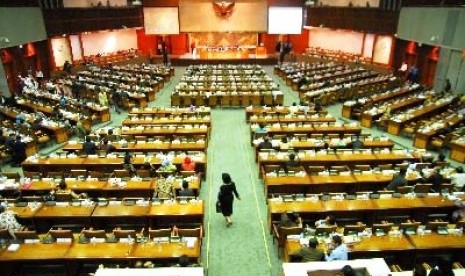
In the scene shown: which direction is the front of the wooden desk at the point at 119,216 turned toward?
toward the camera

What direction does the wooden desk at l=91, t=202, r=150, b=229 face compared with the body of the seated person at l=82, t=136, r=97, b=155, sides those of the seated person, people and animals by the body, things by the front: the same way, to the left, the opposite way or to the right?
the opposite way

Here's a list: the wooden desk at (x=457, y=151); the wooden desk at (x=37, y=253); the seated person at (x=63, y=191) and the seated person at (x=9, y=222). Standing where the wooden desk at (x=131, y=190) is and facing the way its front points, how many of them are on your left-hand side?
1

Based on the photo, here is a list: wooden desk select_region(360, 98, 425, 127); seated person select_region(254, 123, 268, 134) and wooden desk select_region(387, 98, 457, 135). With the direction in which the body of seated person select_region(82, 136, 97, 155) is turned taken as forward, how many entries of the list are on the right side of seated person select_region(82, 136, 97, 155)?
3

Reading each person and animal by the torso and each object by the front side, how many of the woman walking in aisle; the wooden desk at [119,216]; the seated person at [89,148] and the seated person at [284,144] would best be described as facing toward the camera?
1

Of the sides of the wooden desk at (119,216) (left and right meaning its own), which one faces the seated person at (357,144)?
left

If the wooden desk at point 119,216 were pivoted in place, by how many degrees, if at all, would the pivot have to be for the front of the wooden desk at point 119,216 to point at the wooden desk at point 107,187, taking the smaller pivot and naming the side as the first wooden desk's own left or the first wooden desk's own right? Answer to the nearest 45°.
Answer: approximately 180°

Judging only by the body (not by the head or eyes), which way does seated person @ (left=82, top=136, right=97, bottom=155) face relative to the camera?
away from the camera

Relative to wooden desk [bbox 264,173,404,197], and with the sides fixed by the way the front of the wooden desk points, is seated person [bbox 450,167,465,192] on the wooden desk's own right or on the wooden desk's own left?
on the wooden desk's own left

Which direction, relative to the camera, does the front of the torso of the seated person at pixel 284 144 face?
away from the camera

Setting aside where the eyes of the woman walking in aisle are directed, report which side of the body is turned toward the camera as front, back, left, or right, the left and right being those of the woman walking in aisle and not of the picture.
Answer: back

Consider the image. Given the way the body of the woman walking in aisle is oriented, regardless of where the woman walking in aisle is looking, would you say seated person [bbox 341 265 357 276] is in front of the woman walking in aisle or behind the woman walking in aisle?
behind

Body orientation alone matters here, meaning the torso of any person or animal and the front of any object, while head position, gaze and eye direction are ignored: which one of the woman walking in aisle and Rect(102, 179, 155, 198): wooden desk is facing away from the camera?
the woman walking in aisle

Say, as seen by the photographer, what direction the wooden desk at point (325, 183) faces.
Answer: facing the viewer

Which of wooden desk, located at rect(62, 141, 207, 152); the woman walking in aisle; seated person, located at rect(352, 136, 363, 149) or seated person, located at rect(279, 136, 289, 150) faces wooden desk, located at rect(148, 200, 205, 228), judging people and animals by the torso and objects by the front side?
wooden desk, located at rect(62, 141, 207, 152)

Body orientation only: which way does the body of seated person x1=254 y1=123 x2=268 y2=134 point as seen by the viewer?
away from the camera

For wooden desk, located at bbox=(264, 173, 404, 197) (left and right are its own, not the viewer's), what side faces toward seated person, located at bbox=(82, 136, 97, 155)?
right

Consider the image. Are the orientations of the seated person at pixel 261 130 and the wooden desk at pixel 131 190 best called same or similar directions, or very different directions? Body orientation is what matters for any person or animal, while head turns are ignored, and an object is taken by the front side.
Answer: very different directions
